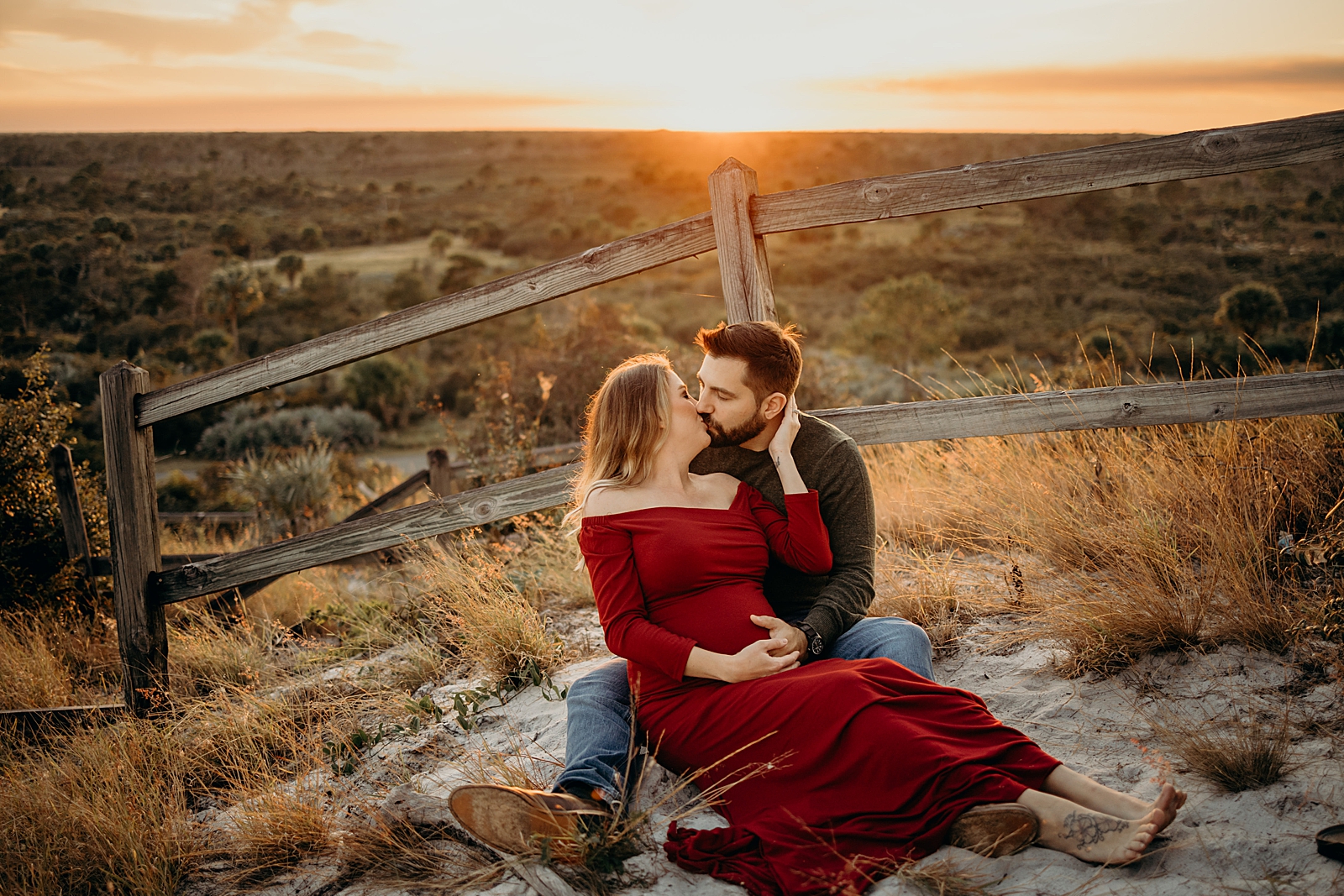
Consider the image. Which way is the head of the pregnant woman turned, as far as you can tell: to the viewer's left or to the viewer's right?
to the viewer's right

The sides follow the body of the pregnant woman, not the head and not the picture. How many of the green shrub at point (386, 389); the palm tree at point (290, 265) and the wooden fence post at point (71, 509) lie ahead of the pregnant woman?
0

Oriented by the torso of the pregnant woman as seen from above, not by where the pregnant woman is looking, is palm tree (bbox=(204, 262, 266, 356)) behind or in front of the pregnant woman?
behind

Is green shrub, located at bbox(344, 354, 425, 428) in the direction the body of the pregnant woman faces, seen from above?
no

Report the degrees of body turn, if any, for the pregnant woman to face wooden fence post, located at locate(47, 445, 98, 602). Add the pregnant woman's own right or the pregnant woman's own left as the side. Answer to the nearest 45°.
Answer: approximately 180°

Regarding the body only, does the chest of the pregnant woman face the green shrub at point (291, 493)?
no

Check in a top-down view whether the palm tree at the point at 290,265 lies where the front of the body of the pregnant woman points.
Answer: no

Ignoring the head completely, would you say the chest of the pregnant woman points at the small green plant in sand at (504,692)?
no

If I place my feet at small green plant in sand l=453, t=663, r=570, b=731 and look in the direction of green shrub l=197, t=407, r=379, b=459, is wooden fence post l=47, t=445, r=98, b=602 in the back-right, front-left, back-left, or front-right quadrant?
front-left

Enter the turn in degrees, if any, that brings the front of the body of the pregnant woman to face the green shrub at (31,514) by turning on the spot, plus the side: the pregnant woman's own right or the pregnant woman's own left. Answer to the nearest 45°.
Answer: approximately 180°

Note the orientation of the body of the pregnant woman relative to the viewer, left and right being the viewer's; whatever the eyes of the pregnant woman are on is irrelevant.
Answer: facing the viewer and to the right of the viewer
